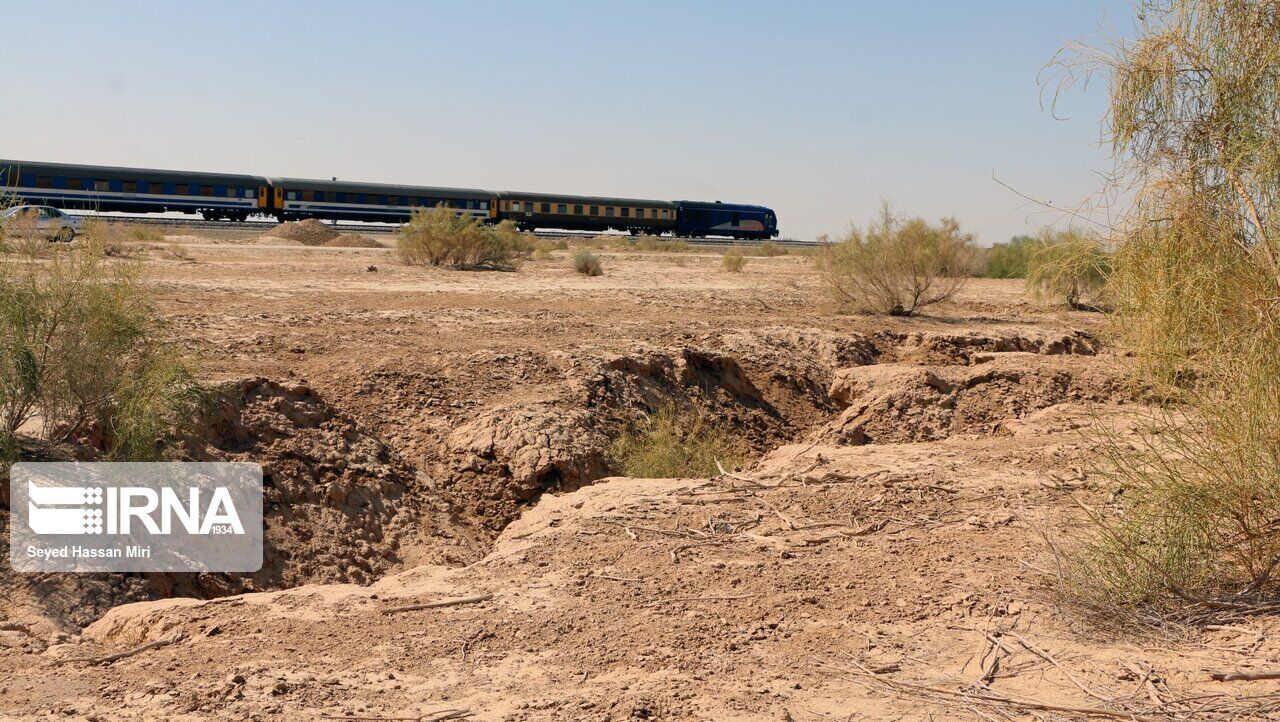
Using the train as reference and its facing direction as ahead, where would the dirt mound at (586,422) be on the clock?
The dirt mound is roughly at 4 o'clock from the train.

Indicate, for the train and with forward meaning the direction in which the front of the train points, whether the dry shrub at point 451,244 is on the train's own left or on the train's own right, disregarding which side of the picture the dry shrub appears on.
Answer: on the train's own right

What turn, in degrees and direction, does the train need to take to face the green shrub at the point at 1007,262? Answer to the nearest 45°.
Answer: approximately 90° to its right

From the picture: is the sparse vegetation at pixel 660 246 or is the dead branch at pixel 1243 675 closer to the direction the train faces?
the sparse vegetation

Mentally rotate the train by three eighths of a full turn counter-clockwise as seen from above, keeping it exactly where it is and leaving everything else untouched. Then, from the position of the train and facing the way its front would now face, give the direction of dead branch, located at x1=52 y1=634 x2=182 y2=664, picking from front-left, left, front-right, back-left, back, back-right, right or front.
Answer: left

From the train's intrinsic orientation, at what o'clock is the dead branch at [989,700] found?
The dead branch is roughly at 4 o'clock from the train.

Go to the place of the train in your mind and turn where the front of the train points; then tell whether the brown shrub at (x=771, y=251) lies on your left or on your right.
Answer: on your right

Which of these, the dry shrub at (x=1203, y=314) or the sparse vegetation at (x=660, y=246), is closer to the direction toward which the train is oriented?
the sparse vegetation

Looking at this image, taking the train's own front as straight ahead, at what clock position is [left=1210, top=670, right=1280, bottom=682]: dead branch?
The dead branch is roughly at 4 o'clock from the train.

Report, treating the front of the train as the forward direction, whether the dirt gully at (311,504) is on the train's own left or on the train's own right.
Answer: on the train's own right

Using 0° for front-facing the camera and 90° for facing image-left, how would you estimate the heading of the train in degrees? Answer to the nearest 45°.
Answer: approximately 225°

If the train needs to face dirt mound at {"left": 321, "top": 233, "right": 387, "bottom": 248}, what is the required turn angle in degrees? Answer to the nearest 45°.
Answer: approximately 90° to its right

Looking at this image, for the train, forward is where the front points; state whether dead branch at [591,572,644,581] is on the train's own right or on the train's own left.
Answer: on the train's own right
